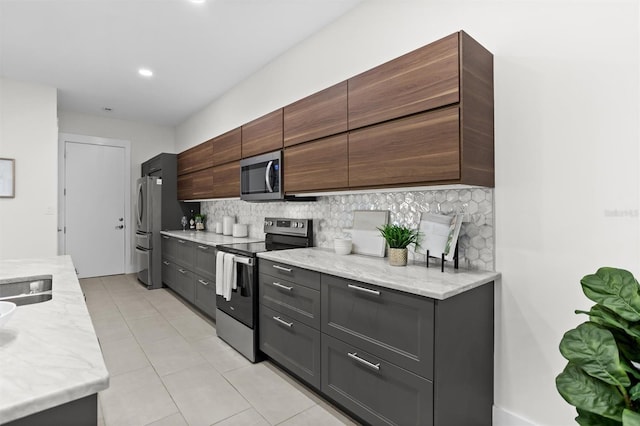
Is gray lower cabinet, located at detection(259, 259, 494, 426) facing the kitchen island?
yes

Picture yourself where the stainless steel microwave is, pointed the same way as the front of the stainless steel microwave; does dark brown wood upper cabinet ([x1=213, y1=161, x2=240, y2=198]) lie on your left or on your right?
on your right

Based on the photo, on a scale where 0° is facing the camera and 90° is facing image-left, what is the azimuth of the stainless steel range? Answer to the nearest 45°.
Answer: approximately 45°

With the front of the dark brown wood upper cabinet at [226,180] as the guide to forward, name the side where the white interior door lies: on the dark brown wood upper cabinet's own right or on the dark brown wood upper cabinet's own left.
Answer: on the dark brown wood upper cabinet's own right

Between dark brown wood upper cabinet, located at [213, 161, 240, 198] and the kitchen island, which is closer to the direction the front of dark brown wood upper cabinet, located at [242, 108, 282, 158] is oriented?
the kitchen island

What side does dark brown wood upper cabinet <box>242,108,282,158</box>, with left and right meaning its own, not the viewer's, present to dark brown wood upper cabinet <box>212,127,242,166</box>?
right

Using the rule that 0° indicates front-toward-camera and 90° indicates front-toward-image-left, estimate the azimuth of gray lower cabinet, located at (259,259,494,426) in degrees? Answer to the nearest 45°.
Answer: approximately 45°

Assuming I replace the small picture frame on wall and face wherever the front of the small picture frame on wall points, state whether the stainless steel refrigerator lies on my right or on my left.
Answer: on my left

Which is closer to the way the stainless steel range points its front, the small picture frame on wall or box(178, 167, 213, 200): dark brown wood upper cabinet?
the small picture frame on wall

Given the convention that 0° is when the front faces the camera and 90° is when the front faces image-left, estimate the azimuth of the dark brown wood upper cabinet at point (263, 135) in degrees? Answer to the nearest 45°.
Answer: approximately 45°
